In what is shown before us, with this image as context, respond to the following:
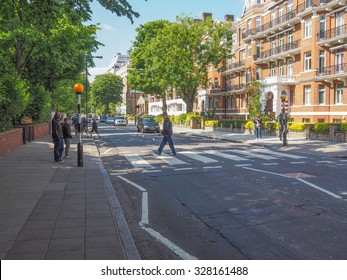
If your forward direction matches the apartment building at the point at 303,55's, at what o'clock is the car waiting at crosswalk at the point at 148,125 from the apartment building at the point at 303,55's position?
The car waiting at crosswalk is roughly at 1 o'clock from the apartment building.

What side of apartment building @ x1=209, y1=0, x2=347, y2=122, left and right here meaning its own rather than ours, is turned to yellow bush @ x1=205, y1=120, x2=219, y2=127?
right

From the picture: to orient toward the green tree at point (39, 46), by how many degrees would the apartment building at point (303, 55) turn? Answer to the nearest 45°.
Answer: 0° — it already faces it

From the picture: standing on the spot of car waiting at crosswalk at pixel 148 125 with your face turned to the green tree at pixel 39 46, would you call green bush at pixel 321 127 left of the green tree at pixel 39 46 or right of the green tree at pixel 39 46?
left

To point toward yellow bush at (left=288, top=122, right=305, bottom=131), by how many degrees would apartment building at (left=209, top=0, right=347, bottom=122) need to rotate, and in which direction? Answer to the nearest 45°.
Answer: approximately 45° to its left

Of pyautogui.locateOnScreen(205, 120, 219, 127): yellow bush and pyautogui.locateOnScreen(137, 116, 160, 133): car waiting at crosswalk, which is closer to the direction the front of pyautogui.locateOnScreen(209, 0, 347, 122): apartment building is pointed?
the car waiting at crosswalk

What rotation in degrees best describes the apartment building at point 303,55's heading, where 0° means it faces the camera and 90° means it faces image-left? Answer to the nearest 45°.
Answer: approximately 45°
